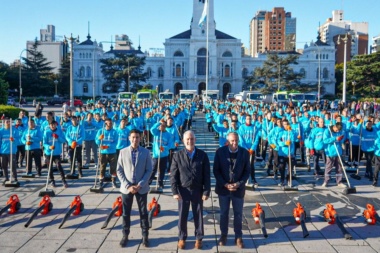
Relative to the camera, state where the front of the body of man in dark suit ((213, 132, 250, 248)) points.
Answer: toward the camera

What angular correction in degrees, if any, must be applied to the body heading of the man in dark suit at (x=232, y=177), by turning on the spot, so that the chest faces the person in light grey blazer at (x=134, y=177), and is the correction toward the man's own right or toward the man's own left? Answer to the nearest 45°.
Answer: approximately 90° to the man's own right

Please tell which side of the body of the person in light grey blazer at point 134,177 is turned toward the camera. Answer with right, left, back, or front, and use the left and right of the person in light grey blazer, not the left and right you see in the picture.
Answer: front

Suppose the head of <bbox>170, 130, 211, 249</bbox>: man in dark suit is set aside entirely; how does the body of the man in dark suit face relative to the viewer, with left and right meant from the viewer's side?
facing the viewer

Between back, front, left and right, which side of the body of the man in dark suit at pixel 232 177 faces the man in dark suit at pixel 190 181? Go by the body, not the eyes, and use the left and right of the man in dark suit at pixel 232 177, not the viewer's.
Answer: right

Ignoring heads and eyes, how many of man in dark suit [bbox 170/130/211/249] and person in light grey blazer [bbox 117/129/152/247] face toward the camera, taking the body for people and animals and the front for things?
2

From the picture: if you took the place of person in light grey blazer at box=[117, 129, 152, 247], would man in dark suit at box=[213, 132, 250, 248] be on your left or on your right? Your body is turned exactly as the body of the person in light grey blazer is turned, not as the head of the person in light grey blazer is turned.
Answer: on your left

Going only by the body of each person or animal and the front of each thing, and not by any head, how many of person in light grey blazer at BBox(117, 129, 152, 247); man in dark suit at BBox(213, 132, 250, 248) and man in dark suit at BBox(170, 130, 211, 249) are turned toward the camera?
3

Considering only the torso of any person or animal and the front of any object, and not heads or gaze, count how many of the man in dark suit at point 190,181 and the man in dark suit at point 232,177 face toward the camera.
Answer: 2
